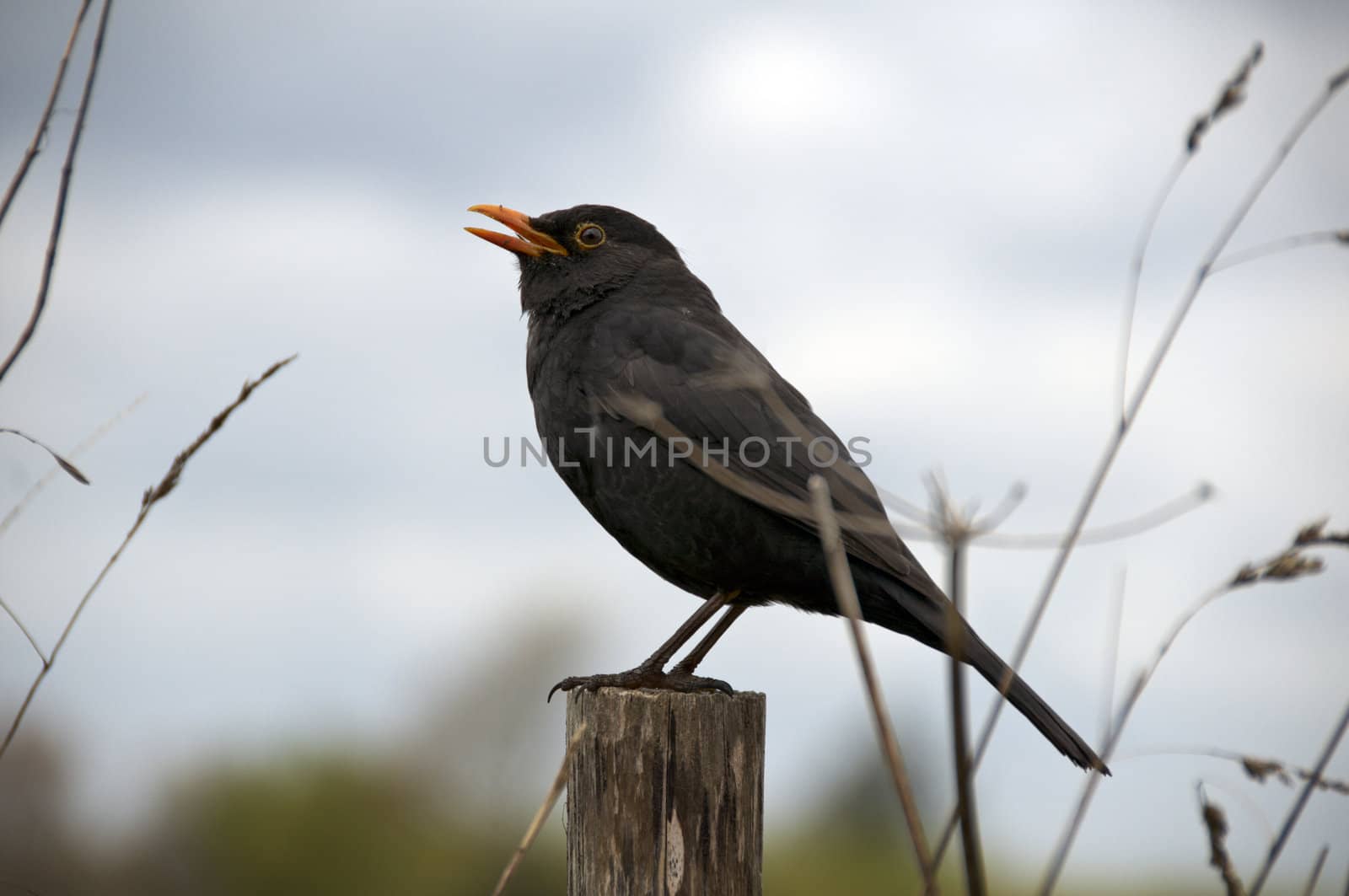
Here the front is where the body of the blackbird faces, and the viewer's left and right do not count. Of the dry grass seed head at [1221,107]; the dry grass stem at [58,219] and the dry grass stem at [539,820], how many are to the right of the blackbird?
0

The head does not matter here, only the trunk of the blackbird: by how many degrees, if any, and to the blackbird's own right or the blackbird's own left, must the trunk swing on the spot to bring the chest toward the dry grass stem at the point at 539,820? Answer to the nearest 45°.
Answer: approximately 90° to the blackbird's own left

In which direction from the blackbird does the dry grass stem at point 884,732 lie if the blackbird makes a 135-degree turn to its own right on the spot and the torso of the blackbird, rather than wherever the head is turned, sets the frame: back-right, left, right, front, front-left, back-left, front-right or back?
back-right

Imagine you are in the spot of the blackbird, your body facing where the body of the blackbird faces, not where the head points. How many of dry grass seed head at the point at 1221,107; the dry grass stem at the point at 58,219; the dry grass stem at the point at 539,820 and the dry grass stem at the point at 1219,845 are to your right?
0

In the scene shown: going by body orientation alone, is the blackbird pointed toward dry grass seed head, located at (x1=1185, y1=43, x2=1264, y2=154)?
no

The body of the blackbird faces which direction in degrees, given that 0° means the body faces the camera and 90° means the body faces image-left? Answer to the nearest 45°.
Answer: approximately 90°

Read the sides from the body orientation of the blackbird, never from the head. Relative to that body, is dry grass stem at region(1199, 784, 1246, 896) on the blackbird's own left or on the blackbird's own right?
on the blackbird's own left

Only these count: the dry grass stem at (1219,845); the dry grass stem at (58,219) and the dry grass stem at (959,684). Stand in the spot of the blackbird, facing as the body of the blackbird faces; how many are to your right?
0
